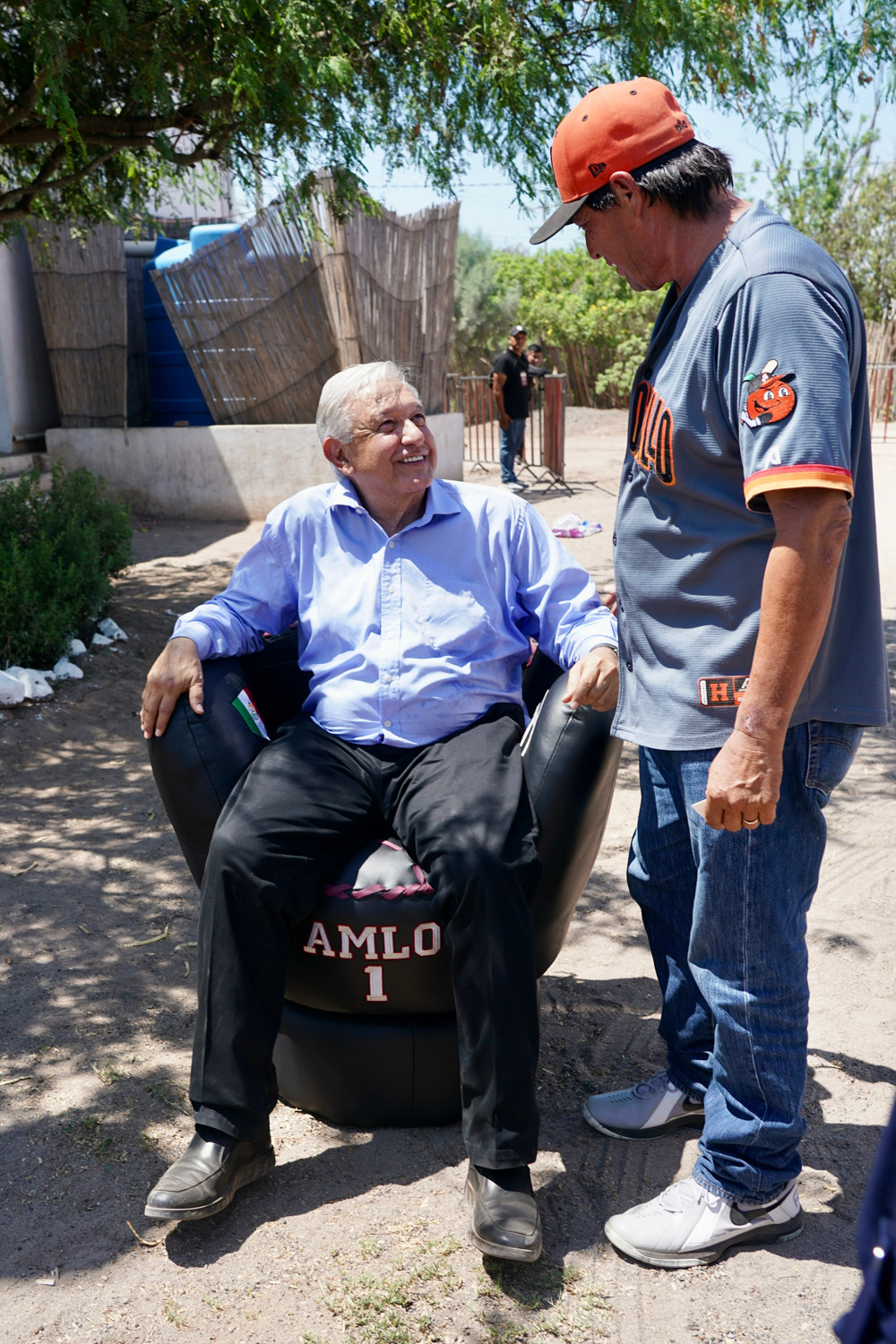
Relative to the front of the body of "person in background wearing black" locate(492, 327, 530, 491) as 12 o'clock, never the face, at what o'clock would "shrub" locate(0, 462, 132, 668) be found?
The shrub is roughly at 2 o'clock from the person in background wearing black.

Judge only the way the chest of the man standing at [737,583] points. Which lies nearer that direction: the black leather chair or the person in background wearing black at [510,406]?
the black leather chair

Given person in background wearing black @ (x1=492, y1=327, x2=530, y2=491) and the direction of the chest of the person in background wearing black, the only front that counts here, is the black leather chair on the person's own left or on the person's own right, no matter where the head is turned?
on the person's own right

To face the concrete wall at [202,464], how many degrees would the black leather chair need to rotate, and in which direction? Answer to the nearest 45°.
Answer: approximately 180°

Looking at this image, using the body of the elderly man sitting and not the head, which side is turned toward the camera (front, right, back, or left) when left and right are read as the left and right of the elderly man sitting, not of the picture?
front

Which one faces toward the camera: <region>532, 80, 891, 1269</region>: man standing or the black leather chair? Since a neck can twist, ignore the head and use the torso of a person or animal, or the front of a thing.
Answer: the black leather chair

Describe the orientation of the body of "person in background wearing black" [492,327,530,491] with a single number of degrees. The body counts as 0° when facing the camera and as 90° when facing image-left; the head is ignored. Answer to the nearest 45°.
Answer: approximately 315°

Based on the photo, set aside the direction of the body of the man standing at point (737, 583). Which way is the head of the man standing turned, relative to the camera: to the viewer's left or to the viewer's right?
to the viewer's left

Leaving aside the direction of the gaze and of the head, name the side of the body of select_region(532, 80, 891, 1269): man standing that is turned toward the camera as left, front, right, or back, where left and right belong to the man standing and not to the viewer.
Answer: left

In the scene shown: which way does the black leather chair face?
toward the camera

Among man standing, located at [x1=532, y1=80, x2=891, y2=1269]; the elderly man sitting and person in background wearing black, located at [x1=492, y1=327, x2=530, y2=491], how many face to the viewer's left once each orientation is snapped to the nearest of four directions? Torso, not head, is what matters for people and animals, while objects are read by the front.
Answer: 1

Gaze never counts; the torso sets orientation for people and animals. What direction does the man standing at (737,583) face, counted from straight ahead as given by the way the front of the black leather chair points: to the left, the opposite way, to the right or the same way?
to the right

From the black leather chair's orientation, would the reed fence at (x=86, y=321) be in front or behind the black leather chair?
behind

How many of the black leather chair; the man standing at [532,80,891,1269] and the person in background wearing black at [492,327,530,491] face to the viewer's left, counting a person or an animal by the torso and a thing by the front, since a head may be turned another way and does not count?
1
